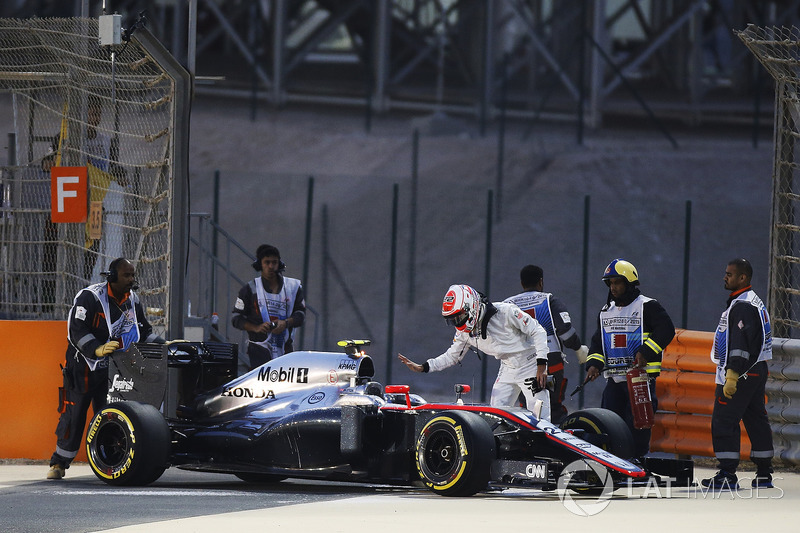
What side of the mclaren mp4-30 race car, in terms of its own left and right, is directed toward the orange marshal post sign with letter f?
back

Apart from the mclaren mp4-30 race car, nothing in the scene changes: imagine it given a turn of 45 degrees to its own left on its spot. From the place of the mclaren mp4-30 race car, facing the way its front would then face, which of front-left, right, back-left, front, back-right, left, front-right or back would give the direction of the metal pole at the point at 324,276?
left

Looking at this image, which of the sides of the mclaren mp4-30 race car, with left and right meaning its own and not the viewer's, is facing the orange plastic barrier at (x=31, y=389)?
back

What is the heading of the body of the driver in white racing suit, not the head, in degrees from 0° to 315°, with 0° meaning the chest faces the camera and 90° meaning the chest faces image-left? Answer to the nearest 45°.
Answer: approximately 45°

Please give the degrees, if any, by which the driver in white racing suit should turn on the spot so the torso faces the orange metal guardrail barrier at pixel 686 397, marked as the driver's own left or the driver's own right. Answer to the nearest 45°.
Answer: approximately 180°

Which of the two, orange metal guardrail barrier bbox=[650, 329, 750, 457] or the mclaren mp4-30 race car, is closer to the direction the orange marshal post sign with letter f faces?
the mclaren mp4-30 race car
